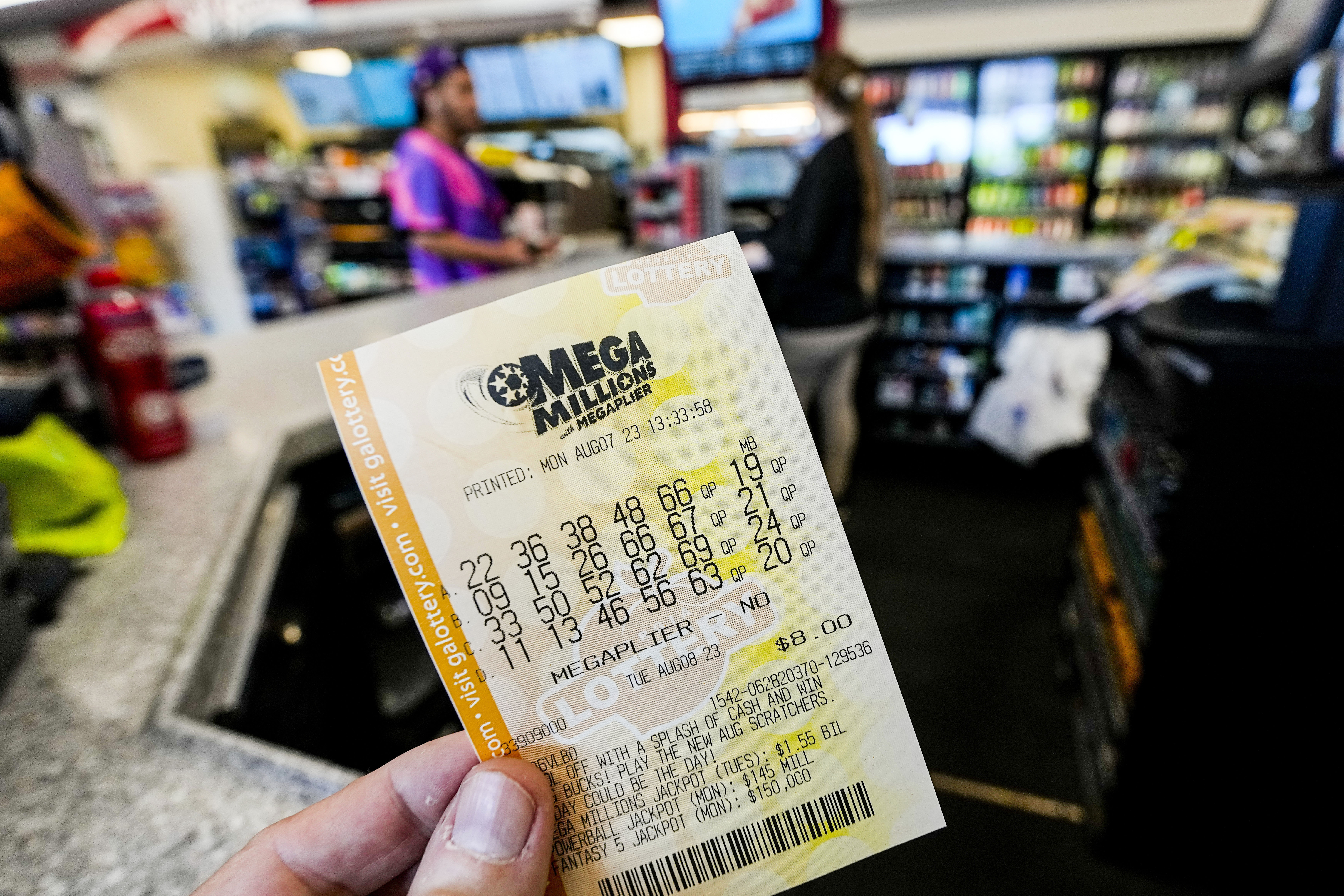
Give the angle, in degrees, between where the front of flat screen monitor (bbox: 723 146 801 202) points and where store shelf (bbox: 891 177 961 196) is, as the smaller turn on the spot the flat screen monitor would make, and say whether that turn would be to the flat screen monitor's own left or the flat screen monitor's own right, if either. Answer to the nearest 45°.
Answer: approximately 135° to the flat screen monitor's own left

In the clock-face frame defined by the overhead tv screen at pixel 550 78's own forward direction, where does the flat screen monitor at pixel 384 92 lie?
The flat screen monitor is roughly at 4 o'clock from the overhead tv screen.

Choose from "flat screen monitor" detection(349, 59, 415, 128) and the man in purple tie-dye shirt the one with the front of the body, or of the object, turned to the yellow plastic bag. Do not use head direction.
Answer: the flat screen monitor

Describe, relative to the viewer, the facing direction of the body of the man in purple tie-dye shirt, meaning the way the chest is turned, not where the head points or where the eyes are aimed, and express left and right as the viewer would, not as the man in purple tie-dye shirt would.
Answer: facing to the right of the viewer

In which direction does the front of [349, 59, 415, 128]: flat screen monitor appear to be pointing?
toward the camera

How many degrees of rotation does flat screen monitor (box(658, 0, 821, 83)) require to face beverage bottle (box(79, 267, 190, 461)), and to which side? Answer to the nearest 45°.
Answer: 0° — it already faces it

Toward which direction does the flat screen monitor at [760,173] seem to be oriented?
toward the camera

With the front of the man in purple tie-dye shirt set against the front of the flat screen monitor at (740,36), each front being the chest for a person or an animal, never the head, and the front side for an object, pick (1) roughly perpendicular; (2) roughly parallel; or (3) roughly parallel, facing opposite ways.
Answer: roughly perpendicular

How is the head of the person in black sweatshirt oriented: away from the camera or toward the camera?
away from the camera

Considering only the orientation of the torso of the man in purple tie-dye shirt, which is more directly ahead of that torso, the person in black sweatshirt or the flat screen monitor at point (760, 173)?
the person in black sweatshirt
